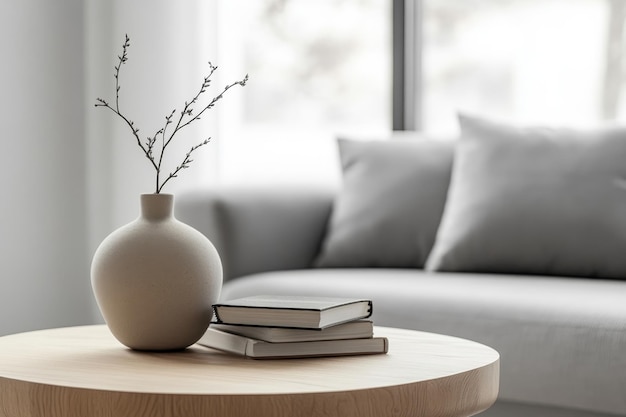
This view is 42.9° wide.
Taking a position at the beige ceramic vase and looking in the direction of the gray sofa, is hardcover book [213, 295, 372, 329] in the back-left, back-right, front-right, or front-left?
front-right

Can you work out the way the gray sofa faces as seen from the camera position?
facing the viewer and to the left of the viewer

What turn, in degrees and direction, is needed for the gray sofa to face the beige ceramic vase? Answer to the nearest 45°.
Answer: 0° — it already faces it
